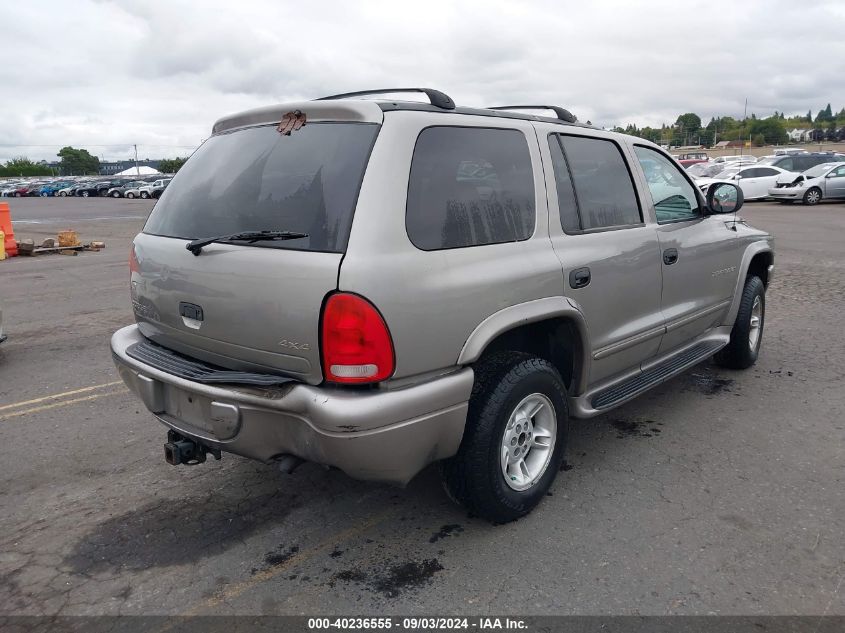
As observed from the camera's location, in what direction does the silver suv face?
facing away from the viewer and to the right of the viewer

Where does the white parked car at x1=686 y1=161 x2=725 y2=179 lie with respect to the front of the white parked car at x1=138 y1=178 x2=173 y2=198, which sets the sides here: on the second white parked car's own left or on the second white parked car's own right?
on the second white parked car's own left

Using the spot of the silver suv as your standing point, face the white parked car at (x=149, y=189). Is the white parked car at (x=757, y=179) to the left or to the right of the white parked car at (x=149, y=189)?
right

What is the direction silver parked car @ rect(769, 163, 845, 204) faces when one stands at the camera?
facing the viewer and to the left of the viewer

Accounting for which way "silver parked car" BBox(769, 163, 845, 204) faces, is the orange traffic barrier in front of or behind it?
in front

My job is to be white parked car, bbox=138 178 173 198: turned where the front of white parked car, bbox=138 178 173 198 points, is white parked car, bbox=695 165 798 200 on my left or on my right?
on my left

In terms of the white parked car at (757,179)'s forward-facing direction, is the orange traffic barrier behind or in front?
in front

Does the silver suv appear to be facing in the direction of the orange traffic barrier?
no

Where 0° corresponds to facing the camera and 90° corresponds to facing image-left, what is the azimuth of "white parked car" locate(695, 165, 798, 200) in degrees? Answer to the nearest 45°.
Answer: approximately 45°

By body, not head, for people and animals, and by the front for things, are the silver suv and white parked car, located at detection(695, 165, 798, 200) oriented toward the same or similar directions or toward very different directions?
very different directions

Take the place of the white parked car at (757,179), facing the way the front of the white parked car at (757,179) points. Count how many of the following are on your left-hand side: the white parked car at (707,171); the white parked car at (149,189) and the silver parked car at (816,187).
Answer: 1

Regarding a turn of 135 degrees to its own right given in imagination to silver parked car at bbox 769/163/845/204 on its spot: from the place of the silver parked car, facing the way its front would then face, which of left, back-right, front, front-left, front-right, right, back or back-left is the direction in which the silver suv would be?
back
